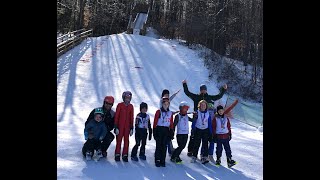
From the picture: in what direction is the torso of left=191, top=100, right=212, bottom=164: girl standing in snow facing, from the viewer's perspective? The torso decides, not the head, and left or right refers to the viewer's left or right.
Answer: facing the viewer

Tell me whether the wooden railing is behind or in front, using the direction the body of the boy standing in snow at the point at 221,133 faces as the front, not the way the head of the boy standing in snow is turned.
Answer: behind

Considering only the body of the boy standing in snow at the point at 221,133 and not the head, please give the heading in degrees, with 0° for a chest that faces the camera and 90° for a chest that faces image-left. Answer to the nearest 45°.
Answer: approximately 0°

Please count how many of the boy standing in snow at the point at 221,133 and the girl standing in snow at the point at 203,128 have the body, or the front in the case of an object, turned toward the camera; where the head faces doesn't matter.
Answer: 2

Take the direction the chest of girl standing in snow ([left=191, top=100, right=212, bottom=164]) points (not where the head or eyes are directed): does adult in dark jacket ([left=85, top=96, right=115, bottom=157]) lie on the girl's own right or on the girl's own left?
on the girl's own right

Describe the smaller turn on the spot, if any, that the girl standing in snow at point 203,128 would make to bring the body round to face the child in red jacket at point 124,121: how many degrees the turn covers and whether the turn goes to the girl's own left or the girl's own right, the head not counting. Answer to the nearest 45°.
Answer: approximately 90° to the girl's own right
